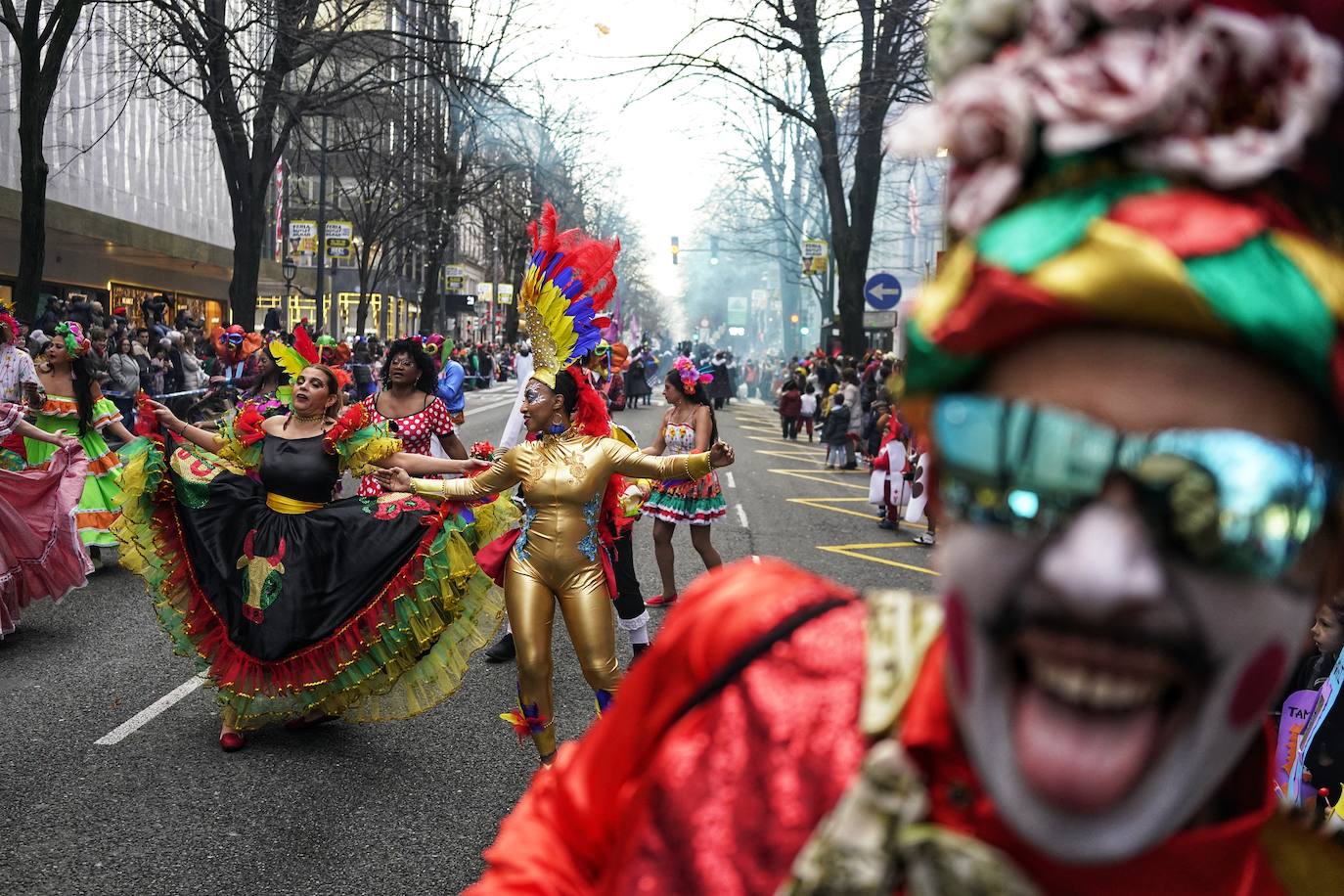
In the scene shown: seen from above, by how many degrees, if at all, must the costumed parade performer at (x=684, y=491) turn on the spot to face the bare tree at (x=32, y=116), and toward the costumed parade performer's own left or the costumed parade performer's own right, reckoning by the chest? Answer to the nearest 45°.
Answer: approximately 90° to the costumed parade performer's own right

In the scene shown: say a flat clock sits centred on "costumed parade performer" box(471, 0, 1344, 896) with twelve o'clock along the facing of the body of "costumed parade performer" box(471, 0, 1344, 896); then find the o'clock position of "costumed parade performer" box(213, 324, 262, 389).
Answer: "costumed parade performer" box(213, 324, 262, 389) is roughly at 5 o'clock from "costumed parade performer" box(471, 0, 1344, 896).

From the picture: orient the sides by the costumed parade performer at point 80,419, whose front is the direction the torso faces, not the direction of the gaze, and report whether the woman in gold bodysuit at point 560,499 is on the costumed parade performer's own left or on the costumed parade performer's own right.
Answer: on the costumed parade performer's own left

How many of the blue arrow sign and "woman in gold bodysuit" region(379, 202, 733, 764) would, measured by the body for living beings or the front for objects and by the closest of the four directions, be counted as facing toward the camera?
2

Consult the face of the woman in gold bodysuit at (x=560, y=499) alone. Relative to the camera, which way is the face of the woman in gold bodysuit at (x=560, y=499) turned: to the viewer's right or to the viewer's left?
to the viewer's left

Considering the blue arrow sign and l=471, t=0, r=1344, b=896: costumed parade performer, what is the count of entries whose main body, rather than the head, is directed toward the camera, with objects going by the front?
2

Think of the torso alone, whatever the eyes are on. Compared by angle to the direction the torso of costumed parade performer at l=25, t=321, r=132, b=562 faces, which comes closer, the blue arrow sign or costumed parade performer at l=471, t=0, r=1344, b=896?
the costumed parade performer

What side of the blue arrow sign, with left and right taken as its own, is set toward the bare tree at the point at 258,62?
right

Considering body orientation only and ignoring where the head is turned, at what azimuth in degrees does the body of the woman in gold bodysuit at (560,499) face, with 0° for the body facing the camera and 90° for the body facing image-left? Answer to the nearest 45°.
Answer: approximately 0°
